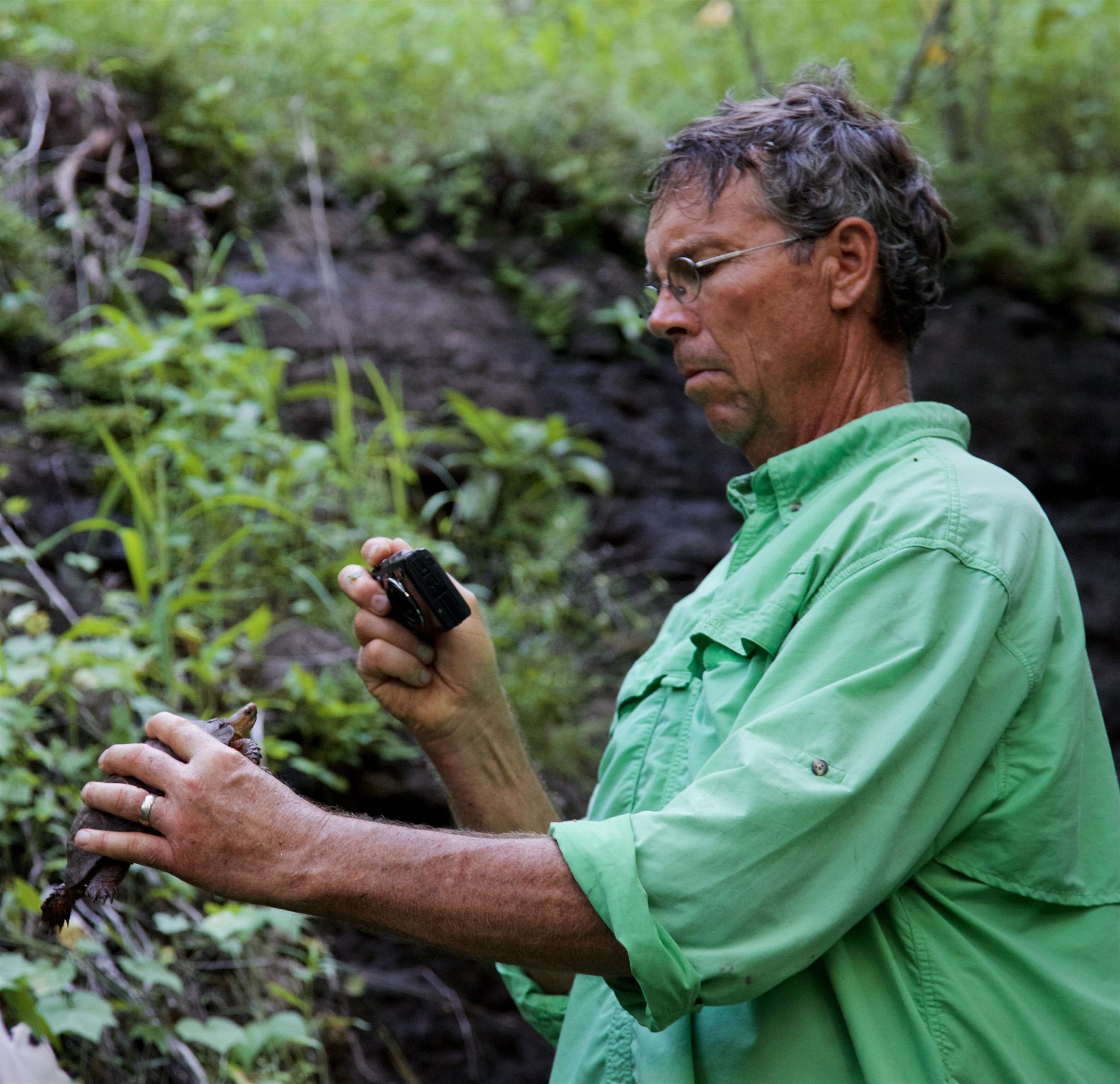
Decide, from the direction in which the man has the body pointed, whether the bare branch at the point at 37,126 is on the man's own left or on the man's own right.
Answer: on the man's own right

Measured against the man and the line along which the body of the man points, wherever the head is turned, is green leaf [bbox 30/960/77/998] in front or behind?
in front

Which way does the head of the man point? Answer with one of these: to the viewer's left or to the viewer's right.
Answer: to the viewer's left

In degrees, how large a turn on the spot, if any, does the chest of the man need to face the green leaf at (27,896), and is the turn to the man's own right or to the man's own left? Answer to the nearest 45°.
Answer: approximately 45° to the man's own right

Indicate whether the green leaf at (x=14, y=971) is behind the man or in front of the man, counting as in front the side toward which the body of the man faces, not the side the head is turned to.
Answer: in front

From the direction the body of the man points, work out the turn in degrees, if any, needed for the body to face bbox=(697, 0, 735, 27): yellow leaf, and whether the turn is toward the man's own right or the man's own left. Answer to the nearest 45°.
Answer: approximately 90° to the man's own right

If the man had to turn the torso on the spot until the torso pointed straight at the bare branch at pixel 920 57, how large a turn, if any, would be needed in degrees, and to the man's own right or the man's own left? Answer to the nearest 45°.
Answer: approximately 90° to the man's own right

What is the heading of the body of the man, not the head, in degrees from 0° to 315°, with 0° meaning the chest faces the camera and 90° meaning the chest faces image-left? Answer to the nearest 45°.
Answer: approximately 90°

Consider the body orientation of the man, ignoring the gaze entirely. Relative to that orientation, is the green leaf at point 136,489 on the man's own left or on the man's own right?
on the man's own right

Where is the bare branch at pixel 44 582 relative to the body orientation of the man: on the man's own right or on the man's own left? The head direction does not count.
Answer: on the man's own right
